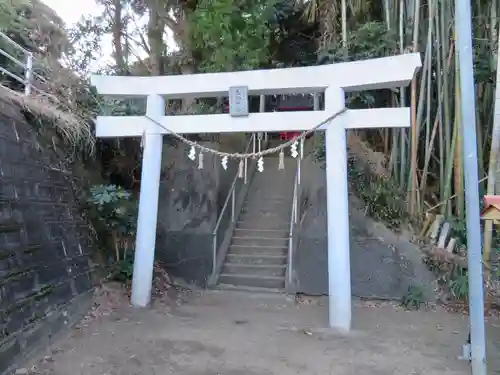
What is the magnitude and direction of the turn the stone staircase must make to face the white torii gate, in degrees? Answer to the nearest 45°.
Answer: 0° — it already faces it

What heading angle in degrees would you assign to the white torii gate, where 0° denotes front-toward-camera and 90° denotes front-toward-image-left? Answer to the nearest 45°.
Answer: approximately 0°

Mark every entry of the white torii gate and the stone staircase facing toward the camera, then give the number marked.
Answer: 2

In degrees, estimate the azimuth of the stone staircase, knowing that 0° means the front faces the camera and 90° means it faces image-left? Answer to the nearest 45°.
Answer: approximately 0°

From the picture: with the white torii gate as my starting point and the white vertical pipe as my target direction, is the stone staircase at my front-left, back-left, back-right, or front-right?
back-left

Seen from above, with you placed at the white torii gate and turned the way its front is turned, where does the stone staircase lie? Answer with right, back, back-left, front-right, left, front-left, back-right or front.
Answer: back

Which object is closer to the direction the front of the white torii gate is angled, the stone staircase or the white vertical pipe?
the white vertical pipe
